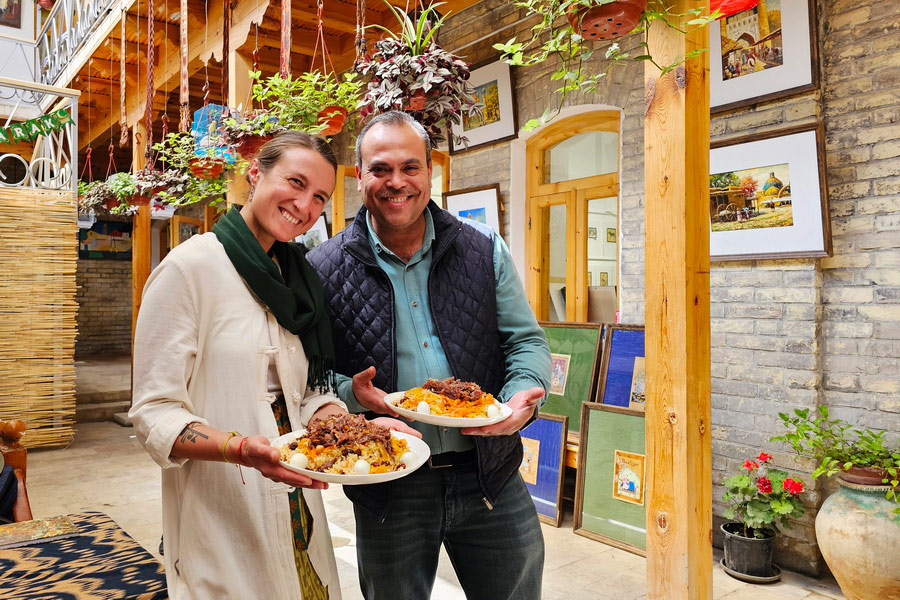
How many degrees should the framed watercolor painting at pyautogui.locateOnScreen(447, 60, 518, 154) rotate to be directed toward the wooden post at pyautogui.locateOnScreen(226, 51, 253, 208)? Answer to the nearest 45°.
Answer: approximately 45° to its right

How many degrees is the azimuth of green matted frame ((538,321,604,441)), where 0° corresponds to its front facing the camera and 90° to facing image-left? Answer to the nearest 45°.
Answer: approximately 45°

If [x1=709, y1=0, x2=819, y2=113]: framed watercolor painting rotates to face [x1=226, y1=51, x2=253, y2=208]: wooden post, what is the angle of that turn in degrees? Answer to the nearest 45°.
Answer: approximately 45° to its right

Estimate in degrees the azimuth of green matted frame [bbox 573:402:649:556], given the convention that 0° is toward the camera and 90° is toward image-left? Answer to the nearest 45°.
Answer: approximately 45°
